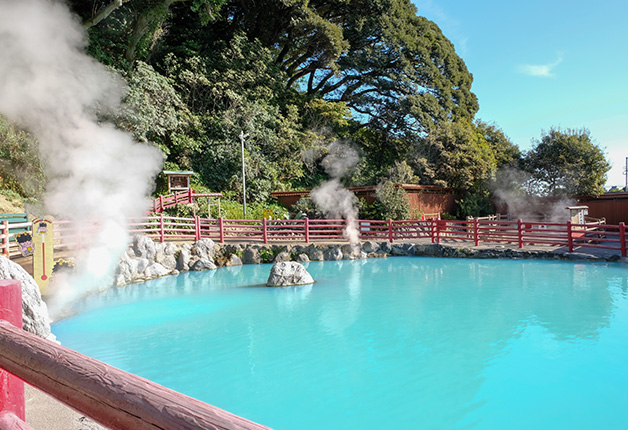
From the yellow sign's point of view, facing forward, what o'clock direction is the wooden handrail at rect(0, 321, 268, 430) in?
The wooden handrail is roughly at 12 o'clock from the yellow sign.

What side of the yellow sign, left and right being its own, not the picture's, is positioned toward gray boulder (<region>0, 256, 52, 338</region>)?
front

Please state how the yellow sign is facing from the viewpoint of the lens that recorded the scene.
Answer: facing the viewer

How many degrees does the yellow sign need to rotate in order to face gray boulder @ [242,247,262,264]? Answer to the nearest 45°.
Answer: approximately 135° to its left

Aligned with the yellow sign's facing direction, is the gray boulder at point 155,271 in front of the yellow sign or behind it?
behind

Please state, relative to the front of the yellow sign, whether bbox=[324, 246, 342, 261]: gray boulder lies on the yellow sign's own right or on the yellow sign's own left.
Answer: on the yellow sign's own left

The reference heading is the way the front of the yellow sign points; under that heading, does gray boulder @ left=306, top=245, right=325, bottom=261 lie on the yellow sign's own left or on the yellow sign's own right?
on the yellow sign's own left

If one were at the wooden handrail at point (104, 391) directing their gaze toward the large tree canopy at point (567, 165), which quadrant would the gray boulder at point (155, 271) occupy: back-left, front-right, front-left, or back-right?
front-left

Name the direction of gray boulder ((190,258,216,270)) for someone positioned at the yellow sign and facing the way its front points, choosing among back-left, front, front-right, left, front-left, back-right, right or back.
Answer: back-left

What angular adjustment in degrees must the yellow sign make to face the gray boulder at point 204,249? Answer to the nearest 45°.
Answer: approximately 135° to its left
